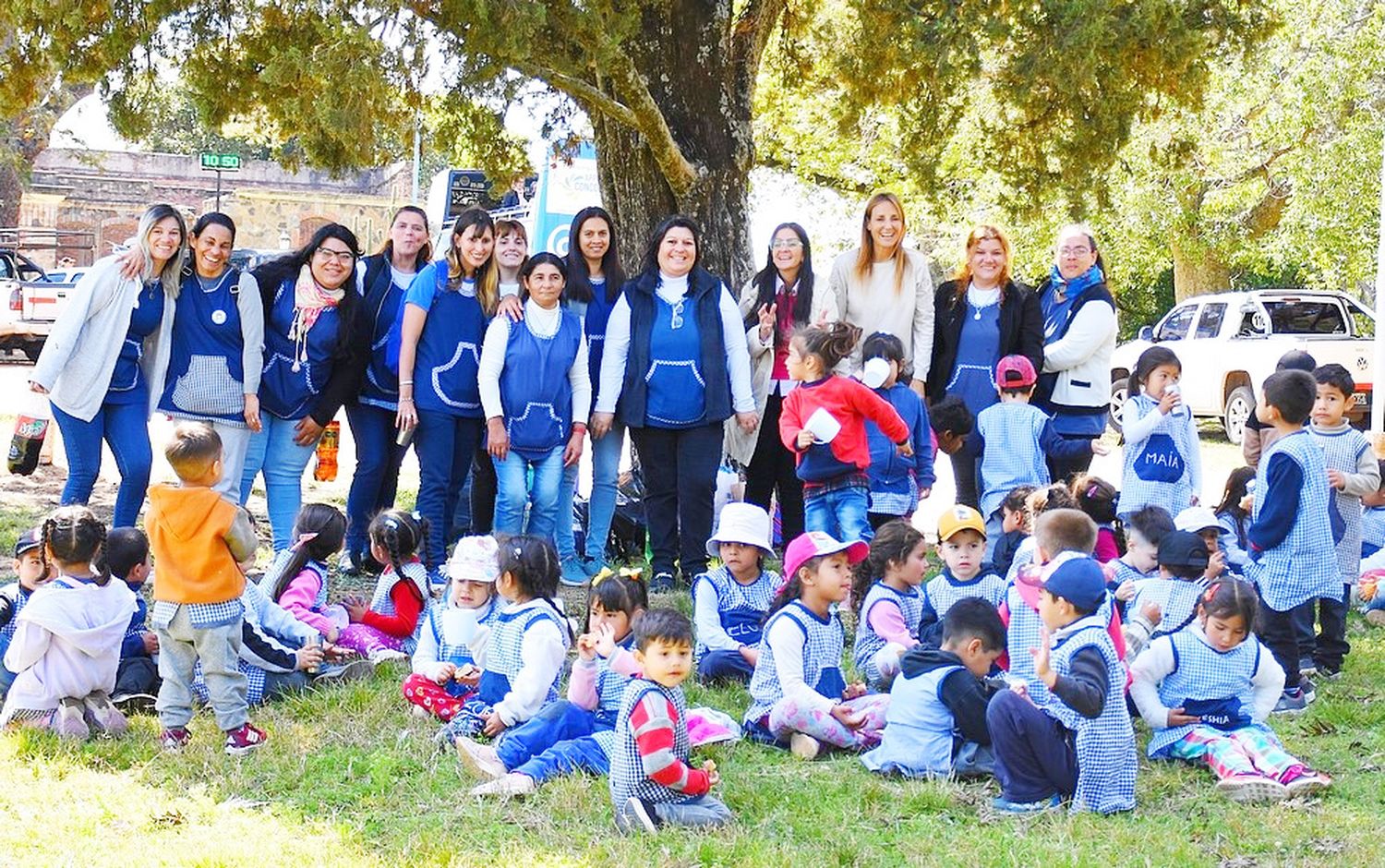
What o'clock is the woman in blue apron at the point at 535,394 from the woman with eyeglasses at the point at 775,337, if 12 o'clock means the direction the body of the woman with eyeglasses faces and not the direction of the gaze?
The woman in blue apron is roughly at 2 o'clock from the woman with eyeglasses.

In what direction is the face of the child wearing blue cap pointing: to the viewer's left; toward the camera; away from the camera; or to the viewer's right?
to the viewer's left

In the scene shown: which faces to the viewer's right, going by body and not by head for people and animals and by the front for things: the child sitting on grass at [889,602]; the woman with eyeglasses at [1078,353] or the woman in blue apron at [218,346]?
the child sitting on grass

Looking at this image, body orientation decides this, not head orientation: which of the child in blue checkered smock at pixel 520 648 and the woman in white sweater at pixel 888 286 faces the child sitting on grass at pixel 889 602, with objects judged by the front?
the woman in white sweater

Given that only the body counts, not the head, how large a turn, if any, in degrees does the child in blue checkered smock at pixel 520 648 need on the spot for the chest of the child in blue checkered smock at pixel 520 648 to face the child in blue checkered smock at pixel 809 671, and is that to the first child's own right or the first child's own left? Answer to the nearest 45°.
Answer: approximately 135° to the first child's own left

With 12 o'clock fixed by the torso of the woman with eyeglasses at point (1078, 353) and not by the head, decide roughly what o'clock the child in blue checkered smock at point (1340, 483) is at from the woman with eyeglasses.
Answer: The child in blue checkered smock is roughly at 9 o'clock from the woman with eyeglasses.

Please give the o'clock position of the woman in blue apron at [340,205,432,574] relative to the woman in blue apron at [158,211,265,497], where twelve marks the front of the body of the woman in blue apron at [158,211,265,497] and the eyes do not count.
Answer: the woman in blue apron at [340,205,432,574] is roughly at 8 o'clock from the woman in blue apron at [158,211,265,497].

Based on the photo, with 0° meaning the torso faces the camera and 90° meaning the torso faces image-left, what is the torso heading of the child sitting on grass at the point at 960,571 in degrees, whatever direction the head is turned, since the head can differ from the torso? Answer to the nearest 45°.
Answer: approximately 0°

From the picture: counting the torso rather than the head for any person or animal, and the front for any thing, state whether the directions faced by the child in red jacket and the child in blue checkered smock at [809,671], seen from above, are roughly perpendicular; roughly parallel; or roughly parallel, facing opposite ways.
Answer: roughly perpendicular

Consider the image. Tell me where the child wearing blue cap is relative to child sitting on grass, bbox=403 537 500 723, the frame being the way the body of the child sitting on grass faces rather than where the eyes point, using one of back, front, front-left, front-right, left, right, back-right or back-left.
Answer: front-left

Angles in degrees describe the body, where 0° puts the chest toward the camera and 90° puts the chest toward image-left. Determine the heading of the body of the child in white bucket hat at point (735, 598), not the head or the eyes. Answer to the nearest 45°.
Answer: approximately 0°
